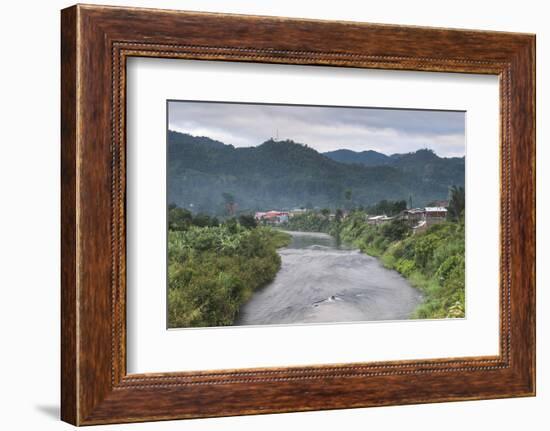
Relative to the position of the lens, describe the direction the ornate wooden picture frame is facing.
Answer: facing the viewer and to the right of the viewer
